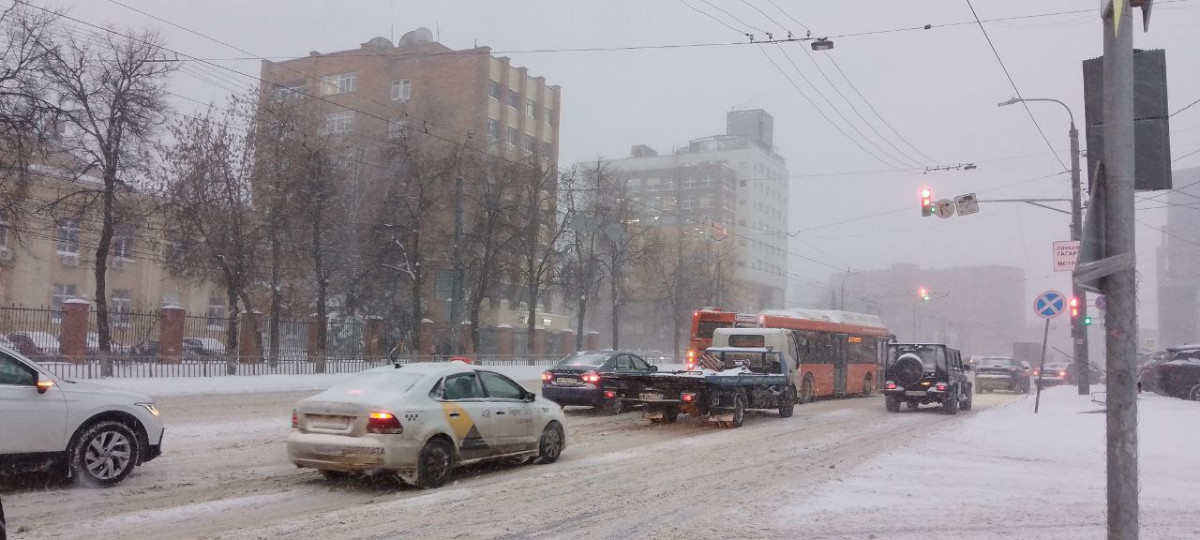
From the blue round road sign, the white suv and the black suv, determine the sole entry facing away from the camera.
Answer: the black suv

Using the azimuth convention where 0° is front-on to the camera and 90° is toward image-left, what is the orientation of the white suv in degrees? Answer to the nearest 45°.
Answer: approximately 270°

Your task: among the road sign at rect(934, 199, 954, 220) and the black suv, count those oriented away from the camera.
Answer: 1

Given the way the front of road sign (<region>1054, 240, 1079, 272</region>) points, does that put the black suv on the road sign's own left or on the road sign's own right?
on the road sign's own right

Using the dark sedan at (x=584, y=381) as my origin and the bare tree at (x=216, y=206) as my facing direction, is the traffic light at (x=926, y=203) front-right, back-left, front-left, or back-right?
back-right

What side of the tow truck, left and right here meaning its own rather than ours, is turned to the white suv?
back

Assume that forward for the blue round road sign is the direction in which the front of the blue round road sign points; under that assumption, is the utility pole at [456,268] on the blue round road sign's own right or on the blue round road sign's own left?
on the blue round road sign's own right

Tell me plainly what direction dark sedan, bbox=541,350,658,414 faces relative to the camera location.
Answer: facing away from the viewer and to the right of the viewer

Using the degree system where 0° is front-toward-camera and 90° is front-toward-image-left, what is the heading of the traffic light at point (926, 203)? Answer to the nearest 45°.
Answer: approximately 0°

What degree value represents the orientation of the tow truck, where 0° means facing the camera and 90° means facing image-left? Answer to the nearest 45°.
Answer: approximately 225°
